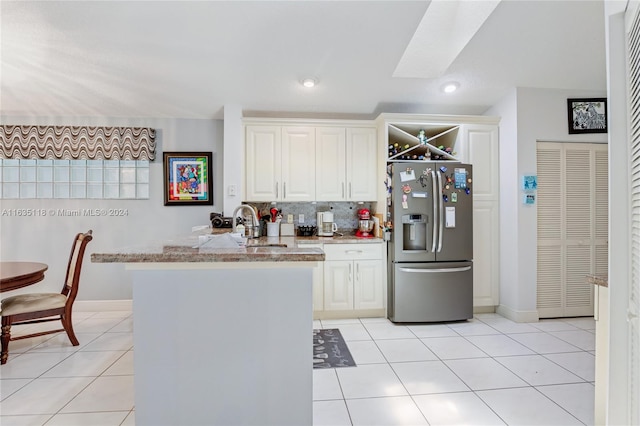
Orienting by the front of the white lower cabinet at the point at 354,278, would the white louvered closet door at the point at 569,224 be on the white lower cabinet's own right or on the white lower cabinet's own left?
on the white lower cabinet's own left

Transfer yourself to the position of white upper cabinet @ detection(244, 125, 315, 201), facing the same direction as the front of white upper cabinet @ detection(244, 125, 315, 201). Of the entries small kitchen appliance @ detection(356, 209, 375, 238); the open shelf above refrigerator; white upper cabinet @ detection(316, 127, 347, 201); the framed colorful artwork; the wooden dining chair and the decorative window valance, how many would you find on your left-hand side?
3

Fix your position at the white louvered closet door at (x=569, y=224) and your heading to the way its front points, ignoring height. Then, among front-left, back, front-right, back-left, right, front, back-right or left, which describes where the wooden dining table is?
front-right

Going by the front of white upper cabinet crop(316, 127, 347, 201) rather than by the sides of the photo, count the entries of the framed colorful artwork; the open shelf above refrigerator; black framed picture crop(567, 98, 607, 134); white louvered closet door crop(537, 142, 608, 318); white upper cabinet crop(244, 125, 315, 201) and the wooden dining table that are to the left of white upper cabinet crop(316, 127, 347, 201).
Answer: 3

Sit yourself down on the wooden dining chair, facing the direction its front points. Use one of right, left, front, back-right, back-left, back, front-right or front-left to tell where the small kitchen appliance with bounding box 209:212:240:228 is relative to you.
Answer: back

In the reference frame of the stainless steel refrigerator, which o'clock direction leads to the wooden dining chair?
The wooden dining chair is roughly at 2 o'clock from the stainless steel refrigerator.

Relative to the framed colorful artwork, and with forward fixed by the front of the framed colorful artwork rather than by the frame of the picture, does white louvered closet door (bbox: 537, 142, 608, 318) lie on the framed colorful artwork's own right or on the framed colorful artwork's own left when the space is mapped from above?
on the framed colorful artwork's own left

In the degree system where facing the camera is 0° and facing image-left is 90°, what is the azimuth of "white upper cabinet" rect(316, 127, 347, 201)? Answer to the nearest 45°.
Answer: approximately 0°

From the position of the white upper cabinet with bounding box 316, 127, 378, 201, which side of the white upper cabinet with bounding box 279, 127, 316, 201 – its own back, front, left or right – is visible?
left
